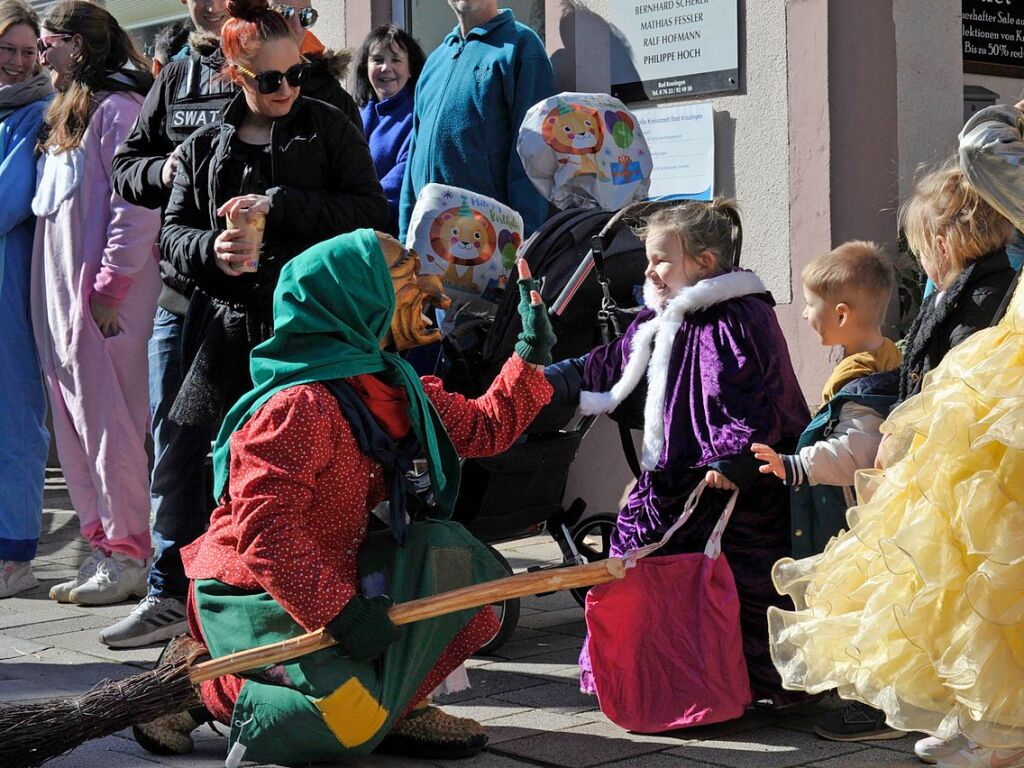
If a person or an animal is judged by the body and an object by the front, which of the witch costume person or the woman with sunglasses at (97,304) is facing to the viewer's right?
the witch costume person

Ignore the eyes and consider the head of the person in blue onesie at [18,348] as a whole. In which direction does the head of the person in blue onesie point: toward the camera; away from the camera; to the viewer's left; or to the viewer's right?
toward the camera

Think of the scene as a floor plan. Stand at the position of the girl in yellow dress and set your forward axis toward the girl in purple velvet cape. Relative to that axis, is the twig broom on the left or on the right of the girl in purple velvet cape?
left

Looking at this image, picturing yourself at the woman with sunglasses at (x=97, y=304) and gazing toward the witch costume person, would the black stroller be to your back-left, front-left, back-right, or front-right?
front-left

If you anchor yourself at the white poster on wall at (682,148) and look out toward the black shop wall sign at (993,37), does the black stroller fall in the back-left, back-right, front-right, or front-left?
back-right

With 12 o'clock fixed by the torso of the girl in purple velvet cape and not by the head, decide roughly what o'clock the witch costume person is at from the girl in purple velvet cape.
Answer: The witch costume person is roughly at 11 o'clock from the girl in purple velvet cape.

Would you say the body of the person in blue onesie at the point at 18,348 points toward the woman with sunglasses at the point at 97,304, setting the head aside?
no

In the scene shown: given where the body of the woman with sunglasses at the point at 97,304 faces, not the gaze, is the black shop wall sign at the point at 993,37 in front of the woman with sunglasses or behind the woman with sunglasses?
behind

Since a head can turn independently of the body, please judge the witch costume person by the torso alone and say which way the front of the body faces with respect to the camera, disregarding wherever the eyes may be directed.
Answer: to the viewer's right

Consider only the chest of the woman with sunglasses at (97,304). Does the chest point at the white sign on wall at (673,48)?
no

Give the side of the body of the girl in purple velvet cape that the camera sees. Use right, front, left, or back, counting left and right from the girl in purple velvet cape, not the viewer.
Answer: left

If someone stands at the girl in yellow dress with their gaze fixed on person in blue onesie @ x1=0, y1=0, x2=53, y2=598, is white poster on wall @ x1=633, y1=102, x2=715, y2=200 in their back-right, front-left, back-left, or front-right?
front-right

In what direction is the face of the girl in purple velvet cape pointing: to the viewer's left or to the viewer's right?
to the viewer's left

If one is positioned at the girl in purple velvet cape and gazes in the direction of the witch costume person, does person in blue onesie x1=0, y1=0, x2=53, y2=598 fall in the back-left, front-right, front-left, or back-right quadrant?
front-right

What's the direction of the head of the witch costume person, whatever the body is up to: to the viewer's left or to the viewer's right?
to the viewer's right

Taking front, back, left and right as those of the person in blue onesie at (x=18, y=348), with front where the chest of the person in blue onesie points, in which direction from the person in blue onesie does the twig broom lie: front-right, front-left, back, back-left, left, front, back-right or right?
front-left

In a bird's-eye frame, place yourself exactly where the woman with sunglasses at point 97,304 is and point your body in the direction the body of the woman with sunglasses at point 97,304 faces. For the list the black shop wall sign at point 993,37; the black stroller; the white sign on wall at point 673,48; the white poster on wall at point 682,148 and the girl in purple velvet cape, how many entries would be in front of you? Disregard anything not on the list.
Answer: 0

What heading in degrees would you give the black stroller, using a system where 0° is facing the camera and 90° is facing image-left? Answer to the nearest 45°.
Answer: approximately 45°
